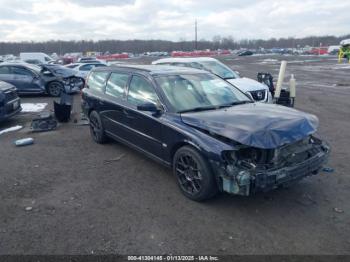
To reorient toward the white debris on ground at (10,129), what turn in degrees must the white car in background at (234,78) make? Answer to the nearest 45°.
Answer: approximately 90° to its right

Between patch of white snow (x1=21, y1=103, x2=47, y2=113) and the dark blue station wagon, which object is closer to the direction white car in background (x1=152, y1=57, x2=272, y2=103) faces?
the dark blue station wagon

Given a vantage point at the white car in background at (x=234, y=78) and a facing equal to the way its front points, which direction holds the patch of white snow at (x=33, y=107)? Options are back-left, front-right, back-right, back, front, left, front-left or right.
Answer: back-right

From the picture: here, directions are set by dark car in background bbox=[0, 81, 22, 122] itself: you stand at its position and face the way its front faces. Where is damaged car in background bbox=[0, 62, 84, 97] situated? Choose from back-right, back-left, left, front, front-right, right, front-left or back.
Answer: back-left

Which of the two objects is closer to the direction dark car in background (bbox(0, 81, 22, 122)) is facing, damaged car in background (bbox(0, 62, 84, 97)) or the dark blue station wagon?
the dark blue station wagon

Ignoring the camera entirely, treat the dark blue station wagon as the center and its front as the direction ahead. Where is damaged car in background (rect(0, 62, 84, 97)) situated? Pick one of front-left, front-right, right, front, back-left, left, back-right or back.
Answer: back

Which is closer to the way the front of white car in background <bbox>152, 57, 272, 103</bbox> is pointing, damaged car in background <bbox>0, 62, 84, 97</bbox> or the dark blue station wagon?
the dark blue station wagon

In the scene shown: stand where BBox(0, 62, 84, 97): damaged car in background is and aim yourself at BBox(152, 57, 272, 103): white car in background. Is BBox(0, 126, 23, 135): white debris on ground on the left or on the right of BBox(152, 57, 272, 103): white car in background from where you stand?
right

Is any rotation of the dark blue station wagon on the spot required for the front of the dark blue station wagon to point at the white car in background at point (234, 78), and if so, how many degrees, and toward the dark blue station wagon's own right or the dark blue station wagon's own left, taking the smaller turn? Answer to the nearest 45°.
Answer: approximately 135° to the dark blue station wagon's own left

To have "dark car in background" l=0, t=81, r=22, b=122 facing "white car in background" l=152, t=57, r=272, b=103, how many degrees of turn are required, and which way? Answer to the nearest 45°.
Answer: approximately 45° to its left

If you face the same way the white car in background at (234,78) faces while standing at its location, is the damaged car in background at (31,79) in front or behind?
behind

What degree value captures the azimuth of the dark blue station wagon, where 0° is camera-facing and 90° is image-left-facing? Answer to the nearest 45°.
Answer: approximately 315°
